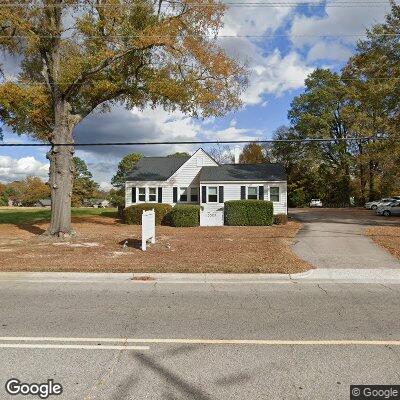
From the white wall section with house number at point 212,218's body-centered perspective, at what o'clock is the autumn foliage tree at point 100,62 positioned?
The autumn foliage tree is roughly at 1 o'clock from the white wall section with house number.

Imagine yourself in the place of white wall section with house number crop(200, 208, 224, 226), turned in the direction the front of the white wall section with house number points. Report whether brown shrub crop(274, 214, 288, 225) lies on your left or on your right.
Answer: on your left

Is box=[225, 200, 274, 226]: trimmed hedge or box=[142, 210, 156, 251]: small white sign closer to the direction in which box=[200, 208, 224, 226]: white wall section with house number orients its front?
the small white sign

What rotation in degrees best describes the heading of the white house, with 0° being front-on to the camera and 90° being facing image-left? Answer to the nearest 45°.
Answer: approximately 0°

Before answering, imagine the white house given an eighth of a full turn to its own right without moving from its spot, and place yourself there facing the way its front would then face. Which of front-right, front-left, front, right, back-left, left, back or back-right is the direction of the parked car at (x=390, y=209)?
back-left

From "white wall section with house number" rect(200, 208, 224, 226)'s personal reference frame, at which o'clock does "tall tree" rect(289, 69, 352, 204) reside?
The tall tree is roughly at 7 o'clock from the white wall section with house number.

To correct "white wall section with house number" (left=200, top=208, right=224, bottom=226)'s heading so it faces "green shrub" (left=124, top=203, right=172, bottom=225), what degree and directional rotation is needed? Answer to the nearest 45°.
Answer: approximately 90° to its right

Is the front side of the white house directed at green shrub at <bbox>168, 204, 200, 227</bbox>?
yes

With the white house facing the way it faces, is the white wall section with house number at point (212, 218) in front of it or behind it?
in front

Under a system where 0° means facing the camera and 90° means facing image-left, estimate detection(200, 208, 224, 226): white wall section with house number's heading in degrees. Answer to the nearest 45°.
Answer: approximately 0°

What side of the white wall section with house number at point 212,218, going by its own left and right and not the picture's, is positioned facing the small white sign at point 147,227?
front

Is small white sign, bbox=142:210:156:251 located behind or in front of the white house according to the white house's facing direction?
in front

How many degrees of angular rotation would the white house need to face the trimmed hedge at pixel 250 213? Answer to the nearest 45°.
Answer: approximately 45° to its left

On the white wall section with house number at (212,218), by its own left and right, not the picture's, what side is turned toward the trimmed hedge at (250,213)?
left
